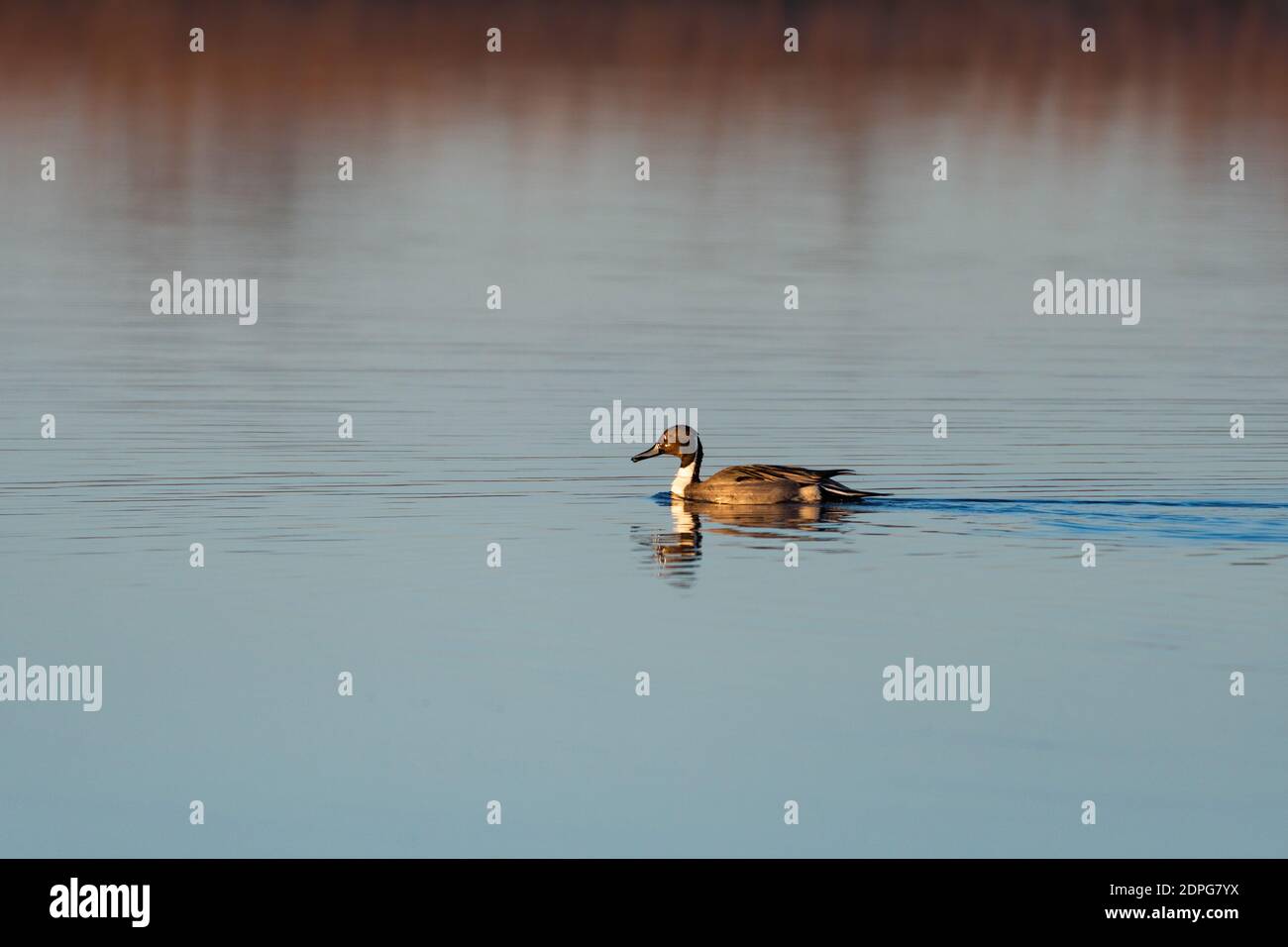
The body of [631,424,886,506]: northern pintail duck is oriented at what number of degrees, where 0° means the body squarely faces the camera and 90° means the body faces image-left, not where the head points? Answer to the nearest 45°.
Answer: approximately 90°
